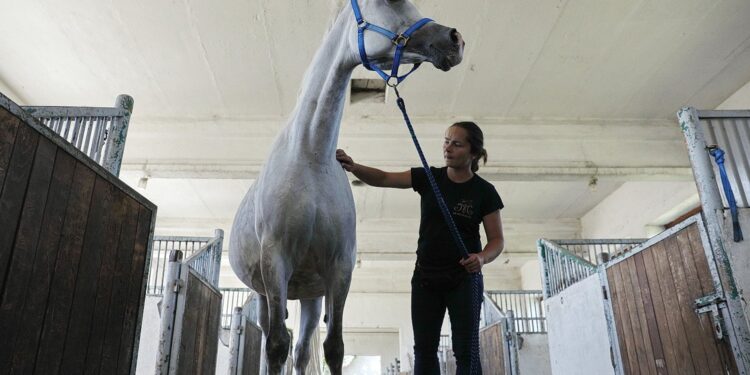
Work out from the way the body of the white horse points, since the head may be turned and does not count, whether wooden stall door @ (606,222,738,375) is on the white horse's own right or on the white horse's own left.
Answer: on the white horse's own left

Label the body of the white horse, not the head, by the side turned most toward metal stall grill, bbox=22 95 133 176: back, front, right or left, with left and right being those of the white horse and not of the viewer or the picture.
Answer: right

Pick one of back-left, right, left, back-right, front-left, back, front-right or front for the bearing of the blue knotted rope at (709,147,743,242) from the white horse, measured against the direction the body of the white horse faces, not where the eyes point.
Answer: left

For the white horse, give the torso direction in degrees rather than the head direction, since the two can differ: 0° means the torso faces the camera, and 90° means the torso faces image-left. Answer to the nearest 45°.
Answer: approximately 0°

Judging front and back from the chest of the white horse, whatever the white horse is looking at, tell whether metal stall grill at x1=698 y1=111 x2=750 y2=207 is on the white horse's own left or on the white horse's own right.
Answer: on the white horse's own left

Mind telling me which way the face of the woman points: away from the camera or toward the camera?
toward the camera

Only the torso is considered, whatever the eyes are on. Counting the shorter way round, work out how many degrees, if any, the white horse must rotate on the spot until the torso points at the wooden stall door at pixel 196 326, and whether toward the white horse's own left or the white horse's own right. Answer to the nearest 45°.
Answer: approximately 135° to the white horse's own right

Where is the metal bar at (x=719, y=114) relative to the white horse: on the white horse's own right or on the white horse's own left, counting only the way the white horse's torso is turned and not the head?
on the white horse's own left

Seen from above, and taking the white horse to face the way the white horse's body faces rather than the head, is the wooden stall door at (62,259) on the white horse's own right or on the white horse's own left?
on the white horse's own right

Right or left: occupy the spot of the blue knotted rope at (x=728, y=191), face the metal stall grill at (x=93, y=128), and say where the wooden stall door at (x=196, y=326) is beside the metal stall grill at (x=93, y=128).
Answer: right

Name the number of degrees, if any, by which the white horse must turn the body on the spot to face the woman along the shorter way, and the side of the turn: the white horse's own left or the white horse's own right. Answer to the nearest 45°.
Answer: approximately 90° to the white horse's own left

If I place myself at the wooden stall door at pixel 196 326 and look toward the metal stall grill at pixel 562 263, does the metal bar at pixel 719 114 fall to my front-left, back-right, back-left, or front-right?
front-right

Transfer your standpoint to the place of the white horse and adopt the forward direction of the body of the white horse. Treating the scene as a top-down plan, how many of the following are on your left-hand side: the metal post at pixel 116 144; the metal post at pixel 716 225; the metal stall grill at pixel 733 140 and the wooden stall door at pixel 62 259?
2
